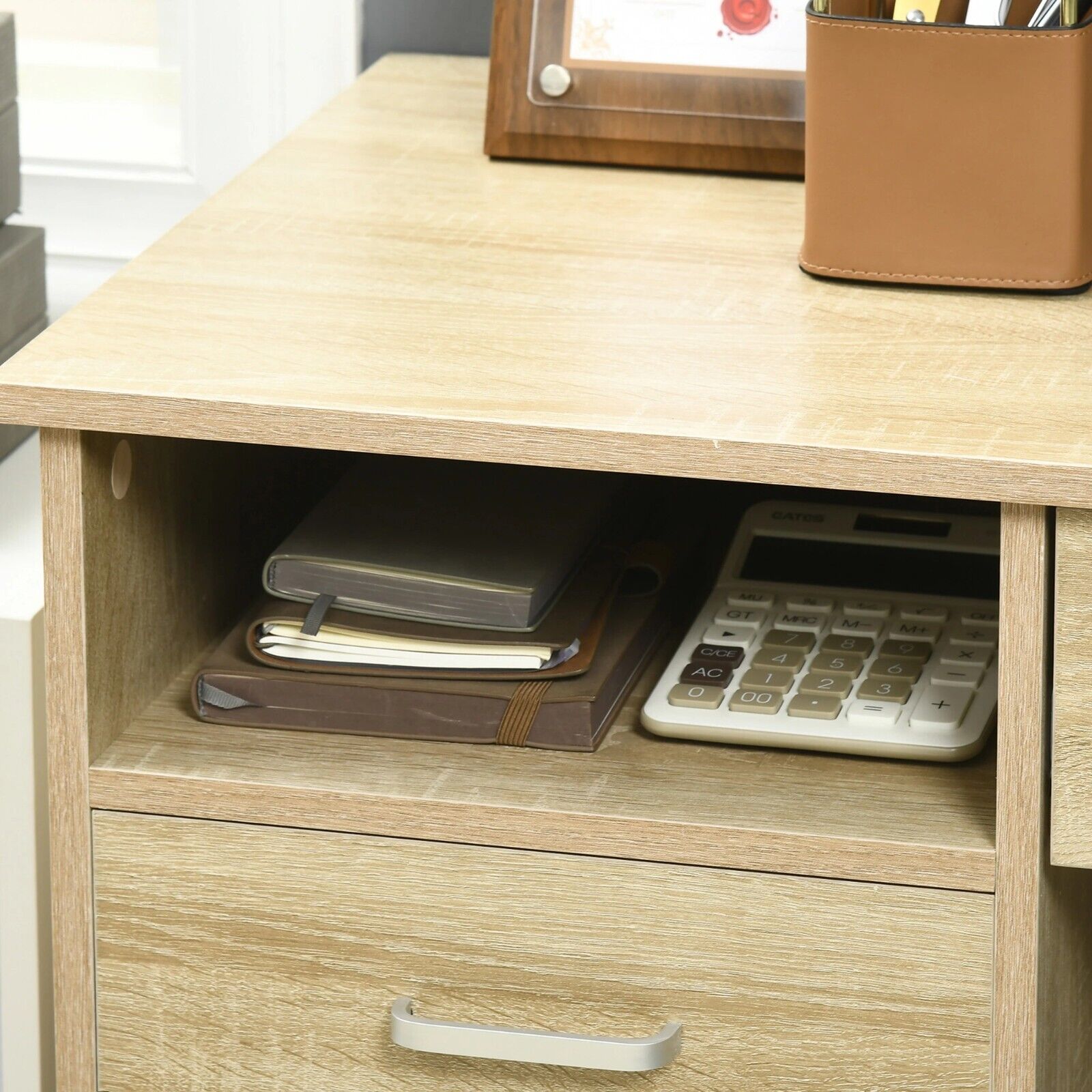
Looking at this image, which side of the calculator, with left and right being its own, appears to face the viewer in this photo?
front

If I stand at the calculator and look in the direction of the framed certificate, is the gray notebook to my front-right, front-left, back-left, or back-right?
front-left

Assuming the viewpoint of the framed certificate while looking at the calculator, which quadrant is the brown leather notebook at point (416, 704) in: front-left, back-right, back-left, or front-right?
front-right

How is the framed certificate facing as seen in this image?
toward the camera

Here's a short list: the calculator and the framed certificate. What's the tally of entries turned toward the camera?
2

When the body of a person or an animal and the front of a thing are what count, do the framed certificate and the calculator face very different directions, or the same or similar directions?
same or similar directions
